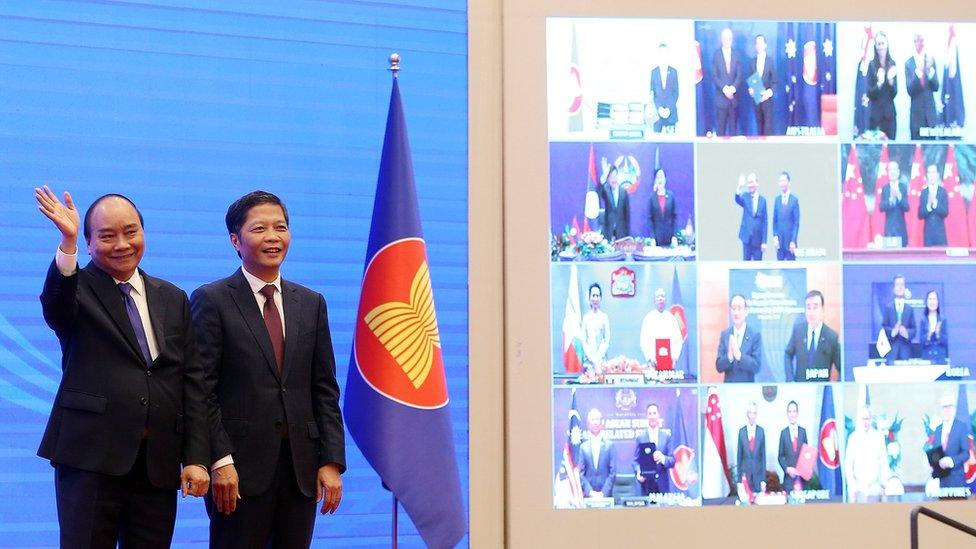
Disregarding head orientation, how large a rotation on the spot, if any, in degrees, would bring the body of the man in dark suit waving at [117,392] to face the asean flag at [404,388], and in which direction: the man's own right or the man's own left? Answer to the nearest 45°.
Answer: approximately 45° to the man's own left

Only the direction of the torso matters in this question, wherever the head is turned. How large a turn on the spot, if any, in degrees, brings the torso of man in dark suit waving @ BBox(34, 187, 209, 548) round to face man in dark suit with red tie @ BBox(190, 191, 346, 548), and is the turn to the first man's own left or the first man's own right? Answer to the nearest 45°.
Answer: approximately 45° to the first man's own left

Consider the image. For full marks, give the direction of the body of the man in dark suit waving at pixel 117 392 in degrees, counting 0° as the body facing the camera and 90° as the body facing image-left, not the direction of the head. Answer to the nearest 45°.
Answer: approximately 315°
